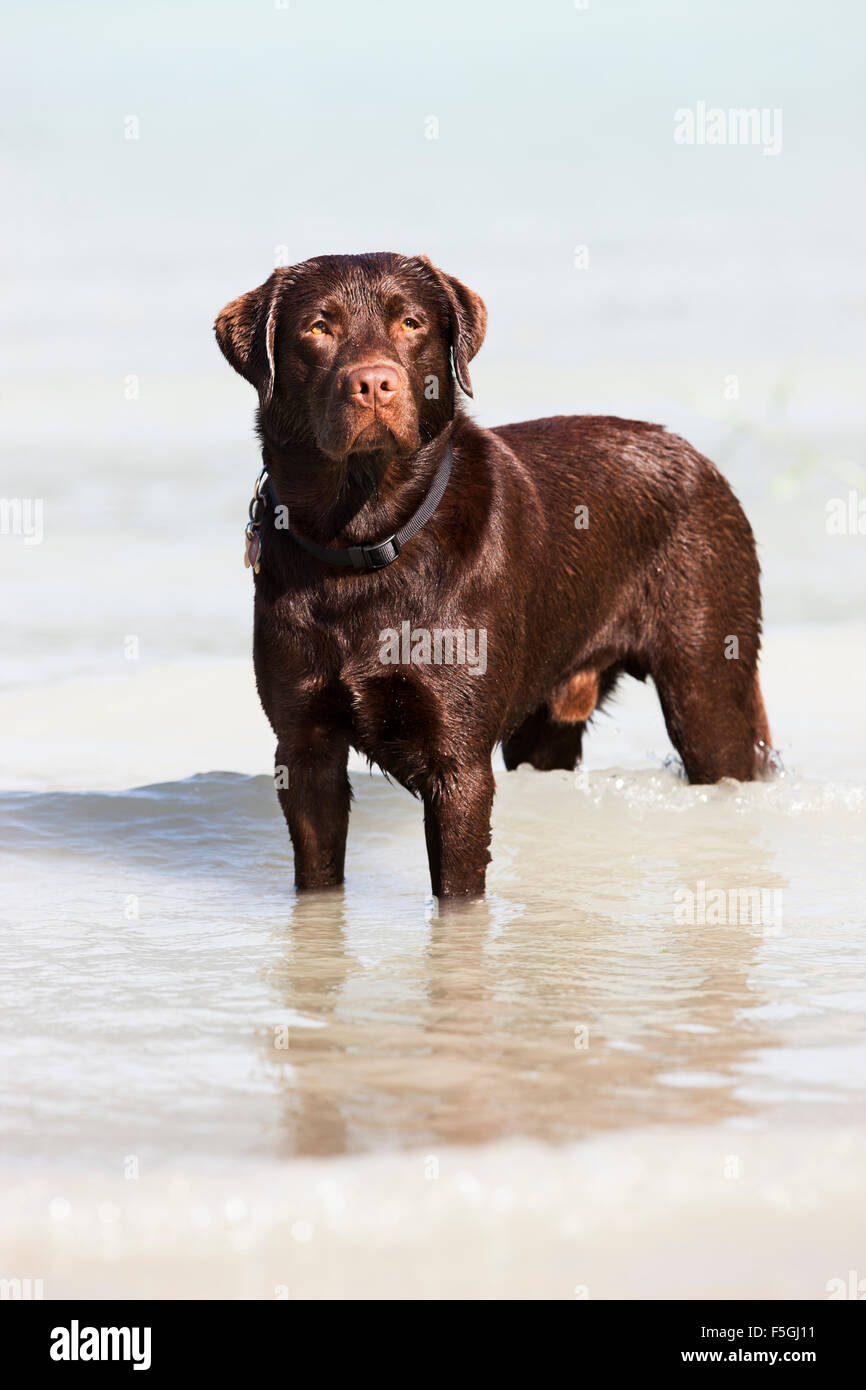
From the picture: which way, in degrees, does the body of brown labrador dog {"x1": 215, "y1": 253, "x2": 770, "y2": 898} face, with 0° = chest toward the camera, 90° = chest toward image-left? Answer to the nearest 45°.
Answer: approximately 45°
